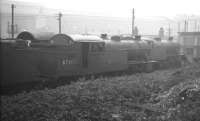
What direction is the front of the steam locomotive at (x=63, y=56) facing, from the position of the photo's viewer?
facing away from the viewer and to the right of the viewer
